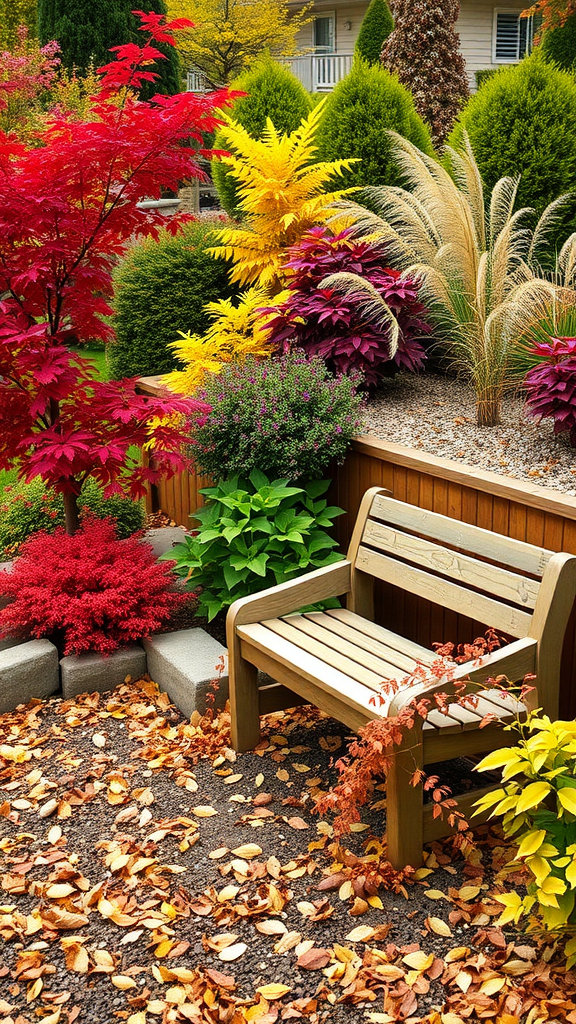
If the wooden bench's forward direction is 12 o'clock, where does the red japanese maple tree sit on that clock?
The red japanese maple tree is roughly at 3 o'clock from the wooden bench.

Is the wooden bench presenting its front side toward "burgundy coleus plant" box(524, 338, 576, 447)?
no

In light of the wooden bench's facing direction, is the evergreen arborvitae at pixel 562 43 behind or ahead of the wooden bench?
behind

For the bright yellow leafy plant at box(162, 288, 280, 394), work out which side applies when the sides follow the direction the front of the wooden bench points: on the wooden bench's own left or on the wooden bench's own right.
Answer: on the wooden bench's own right

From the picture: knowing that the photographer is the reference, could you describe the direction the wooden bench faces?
facing the viewer and to the left of the viewer

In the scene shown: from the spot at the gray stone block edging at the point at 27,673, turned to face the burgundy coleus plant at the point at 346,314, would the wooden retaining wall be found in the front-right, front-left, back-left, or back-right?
front-right

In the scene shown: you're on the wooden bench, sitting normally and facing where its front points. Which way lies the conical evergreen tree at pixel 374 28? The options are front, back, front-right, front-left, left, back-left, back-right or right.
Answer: back-right

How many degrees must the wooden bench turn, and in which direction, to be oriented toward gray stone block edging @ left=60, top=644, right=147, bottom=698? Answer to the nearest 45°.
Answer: approximately 90° to its right

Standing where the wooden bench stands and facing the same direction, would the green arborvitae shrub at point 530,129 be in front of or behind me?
behind

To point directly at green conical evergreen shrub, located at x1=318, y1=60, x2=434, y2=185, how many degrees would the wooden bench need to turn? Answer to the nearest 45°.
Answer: approximately 135° to its right

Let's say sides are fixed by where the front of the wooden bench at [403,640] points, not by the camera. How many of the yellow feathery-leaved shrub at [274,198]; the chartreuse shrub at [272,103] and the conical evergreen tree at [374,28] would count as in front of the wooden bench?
0

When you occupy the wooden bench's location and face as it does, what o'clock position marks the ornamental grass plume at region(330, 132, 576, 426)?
The ornamental grass plume is roughly at 5 o'clock from the wooden bench.

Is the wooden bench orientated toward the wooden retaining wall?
no

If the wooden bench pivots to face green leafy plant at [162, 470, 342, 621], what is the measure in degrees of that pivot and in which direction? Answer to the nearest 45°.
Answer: approximately 90° to its right

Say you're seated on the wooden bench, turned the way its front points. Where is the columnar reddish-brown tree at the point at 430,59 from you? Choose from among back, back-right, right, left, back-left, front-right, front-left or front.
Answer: back-right
